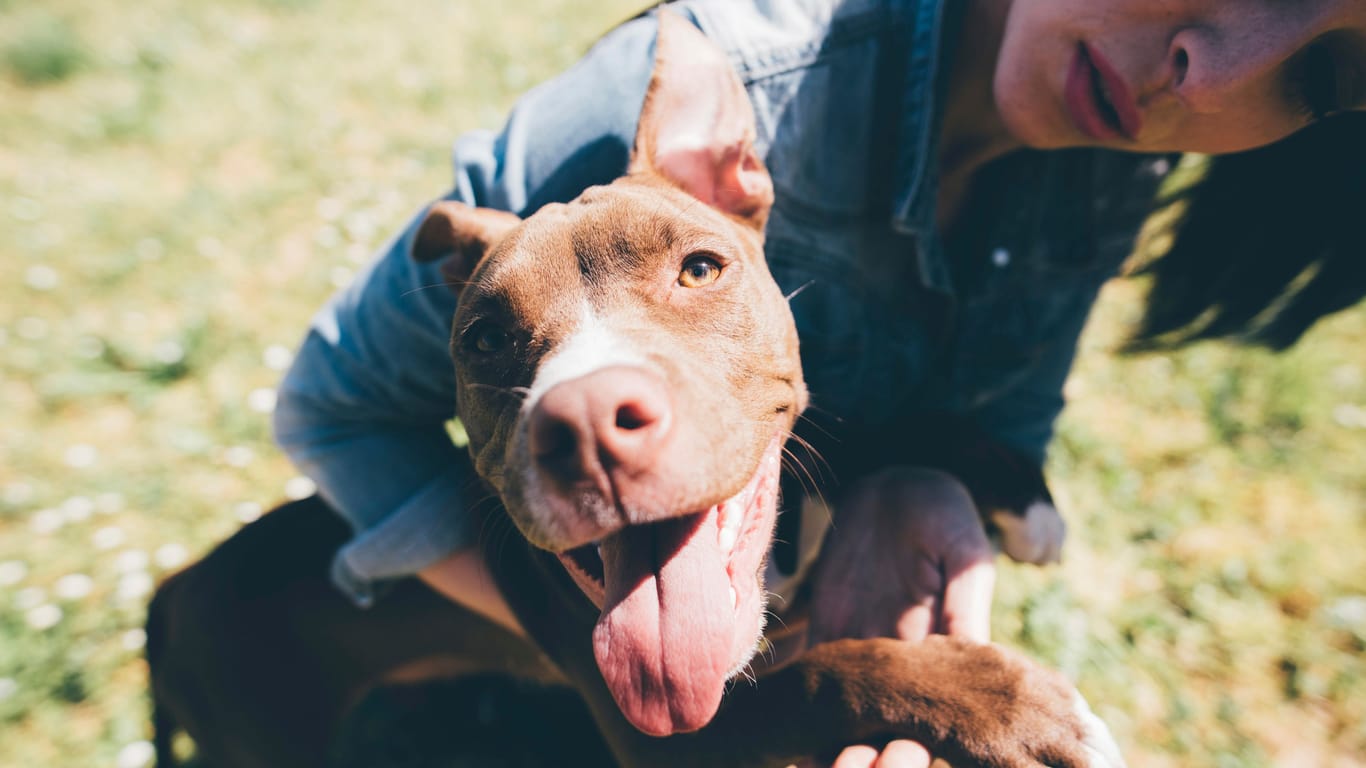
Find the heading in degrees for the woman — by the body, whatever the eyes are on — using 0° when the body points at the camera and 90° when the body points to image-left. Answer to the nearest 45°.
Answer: approximately 0°

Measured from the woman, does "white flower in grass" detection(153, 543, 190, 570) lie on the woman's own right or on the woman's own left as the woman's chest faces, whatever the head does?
on the woman's own right

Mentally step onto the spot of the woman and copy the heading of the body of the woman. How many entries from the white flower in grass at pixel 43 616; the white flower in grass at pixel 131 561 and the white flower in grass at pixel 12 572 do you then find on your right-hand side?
3

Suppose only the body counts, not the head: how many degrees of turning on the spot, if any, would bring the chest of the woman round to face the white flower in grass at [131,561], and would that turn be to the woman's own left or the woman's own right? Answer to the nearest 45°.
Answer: approximately 90° to the woman's own right

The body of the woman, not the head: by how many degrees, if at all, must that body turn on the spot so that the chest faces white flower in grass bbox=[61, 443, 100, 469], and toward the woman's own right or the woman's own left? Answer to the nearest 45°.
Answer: approximately 90° to the woman's own right

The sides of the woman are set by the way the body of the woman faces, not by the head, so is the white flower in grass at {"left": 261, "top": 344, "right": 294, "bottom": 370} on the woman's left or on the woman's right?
on the woman's right

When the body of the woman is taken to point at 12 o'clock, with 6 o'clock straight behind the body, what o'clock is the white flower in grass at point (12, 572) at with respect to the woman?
The white flower in grass is roughly at 3 o'clock from the woman.

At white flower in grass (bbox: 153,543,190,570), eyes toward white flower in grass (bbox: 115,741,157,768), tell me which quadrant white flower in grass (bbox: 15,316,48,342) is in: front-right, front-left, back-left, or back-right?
back-right

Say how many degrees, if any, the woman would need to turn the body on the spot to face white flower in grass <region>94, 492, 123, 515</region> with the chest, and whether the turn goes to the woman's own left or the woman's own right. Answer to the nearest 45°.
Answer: approximately 90° to the woman's own right
